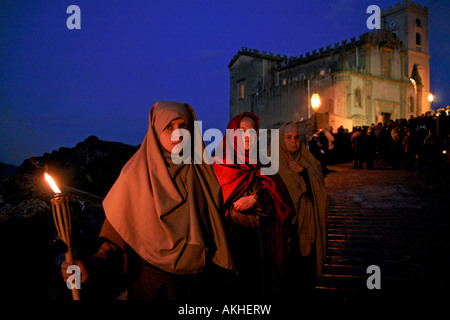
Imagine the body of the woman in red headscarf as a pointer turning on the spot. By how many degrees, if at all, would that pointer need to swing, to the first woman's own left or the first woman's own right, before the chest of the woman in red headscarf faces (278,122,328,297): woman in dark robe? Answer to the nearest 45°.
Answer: approximately 135° to the first woman's own left

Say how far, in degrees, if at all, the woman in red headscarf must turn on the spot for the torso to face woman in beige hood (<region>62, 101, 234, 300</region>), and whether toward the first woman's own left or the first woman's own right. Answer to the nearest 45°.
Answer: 0° — they already face them

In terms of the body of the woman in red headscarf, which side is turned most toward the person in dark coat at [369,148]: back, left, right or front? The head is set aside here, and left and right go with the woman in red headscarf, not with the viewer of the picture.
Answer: back

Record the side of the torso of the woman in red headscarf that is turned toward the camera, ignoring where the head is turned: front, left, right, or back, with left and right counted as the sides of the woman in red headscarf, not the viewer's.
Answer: front

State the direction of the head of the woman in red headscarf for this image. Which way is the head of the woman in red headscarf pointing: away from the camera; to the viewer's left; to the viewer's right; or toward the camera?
toward the camera

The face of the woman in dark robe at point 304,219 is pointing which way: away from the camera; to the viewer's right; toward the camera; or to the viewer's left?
toward the camera

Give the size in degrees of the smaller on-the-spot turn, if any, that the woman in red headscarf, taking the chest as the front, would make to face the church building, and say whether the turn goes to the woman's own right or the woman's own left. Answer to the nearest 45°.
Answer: approximately 180°

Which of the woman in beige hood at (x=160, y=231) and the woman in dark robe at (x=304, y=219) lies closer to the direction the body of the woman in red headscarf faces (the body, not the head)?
the woman in beige hood

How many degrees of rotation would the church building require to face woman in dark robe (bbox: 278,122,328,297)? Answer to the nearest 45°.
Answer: approximately 45° to its right
